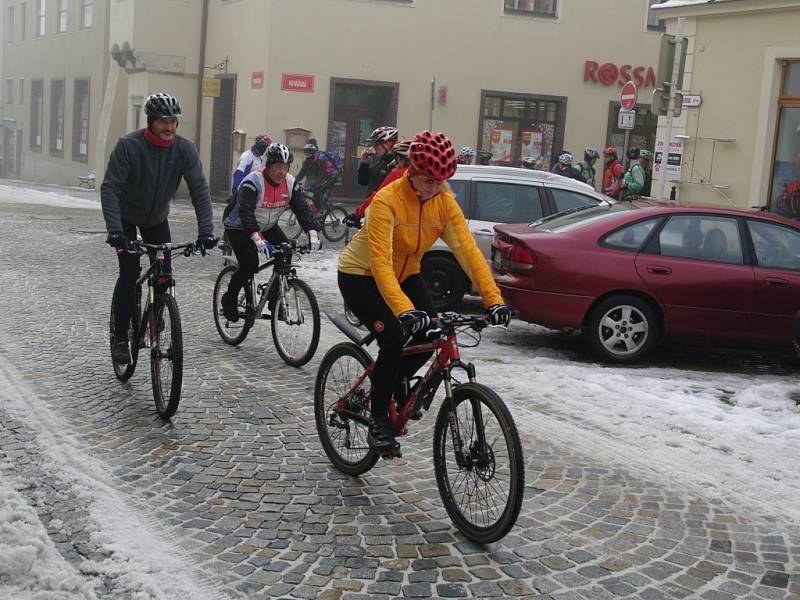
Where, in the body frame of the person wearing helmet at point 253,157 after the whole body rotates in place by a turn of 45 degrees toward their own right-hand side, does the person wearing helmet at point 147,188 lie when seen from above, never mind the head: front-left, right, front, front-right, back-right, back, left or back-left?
front

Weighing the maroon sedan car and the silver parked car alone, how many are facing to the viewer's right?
2

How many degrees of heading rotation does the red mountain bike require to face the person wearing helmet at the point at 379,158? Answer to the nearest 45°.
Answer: approximately 135° to its left

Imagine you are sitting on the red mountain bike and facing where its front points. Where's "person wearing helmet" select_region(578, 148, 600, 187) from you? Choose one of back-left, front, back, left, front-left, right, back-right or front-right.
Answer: back-left

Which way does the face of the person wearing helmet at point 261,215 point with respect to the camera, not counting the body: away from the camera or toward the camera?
toward the camera

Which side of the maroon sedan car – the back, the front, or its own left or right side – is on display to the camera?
right

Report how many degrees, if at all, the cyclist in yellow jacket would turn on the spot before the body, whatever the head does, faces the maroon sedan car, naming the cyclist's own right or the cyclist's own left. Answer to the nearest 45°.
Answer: approximately 90° to the cyclist's own left

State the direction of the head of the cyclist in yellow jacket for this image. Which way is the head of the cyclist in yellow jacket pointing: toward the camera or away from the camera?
toward the camera

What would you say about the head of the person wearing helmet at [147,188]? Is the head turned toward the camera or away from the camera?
toward the camera

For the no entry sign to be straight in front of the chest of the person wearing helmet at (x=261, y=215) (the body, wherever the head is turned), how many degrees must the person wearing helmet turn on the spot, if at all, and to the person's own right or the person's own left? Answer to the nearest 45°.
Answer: approximately 90° to the person's own left

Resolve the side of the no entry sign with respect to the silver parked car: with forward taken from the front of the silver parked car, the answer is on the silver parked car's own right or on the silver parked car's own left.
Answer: on the silver parked car's own left

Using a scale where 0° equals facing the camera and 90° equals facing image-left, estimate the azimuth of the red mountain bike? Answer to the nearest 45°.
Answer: approximately 315°

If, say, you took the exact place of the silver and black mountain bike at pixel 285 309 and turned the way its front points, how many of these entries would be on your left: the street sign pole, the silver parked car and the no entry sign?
3

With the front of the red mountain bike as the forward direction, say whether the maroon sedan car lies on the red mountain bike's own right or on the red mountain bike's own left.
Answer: on the red mountain bike's own left

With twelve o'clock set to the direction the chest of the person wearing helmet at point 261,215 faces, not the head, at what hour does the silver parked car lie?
The silver parked car is roughly at 9 o'clock from the person wearing helmet.
